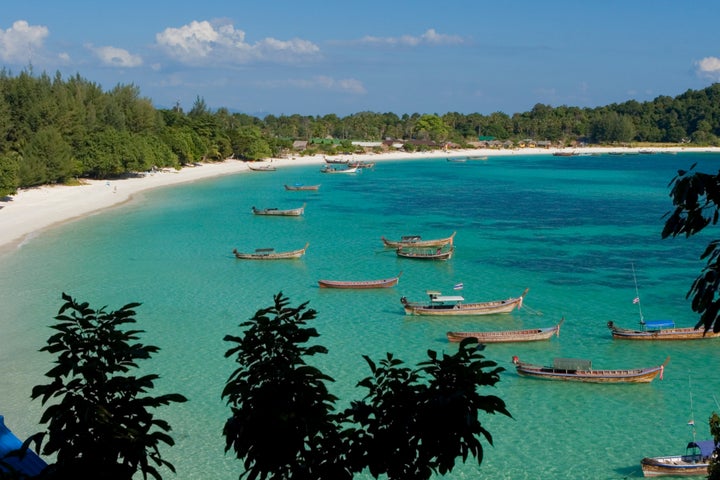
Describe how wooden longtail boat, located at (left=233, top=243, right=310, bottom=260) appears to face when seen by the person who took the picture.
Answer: facing to the right of the viewer

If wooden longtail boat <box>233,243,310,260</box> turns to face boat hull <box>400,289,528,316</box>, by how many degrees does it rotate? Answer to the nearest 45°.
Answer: approximately 45° to its right

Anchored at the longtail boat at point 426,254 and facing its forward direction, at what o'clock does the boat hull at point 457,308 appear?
The boat hull is roughly at 3 o'clock from the longtail boat.

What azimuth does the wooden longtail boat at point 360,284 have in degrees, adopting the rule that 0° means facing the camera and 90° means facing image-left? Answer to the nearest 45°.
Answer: approximately 270°

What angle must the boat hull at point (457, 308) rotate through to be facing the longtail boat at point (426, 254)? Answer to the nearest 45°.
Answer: approximately 90° to its left

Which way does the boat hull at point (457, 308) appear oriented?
to the viewer's right

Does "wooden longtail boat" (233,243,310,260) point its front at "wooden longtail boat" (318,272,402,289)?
no

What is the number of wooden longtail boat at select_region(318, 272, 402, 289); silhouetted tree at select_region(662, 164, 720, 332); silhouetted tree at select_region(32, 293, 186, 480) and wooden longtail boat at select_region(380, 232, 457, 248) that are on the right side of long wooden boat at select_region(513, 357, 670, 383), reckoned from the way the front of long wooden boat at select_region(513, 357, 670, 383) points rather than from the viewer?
2

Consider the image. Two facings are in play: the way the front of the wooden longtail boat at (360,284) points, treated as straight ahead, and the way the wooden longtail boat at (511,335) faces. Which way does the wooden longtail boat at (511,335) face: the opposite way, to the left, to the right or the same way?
the same way

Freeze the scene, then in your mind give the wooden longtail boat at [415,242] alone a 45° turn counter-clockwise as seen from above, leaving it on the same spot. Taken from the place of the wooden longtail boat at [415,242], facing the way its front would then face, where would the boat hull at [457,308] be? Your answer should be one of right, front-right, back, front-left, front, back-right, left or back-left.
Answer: back-right

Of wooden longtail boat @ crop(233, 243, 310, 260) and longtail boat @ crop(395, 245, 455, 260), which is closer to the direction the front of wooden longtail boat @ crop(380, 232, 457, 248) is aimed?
the longtail boat

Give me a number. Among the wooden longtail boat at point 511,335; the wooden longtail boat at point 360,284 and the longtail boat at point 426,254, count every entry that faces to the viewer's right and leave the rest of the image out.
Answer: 3

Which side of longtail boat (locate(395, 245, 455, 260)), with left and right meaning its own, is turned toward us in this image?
right

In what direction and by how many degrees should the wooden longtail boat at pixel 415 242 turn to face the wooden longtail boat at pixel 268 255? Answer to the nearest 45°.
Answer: approximately 135° to its right

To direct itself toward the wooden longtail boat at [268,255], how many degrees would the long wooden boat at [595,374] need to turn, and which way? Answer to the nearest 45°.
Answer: approximately 135° to its left

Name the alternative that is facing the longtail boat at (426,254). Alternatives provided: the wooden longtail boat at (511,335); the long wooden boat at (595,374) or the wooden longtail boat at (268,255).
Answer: the wooden longtail boat at (268,255)

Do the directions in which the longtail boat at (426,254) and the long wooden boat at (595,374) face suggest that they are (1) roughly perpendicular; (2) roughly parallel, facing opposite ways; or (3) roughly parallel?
roughly parallel

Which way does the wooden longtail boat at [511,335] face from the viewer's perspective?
to the viewer's right

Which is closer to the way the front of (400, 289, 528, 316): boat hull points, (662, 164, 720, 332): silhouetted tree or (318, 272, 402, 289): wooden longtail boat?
the silhouetted tree

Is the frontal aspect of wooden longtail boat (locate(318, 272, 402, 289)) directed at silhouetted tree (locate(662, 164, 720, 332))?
no

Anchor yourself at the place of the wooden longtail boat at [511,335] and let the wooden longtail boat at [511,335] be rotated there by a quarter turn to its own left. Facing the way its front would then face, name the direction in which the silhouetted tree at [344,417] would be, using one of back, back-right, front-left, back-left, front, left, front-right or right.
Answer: back

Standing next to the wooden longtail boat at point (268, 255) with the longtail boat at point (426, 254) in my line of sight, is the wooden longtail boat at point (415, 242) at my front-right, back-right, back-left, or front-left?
front-left

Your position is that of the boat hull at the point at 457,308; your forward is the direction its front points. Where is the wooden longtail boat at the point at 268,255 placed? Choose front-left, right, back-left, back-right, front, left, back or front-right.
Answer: back-left
